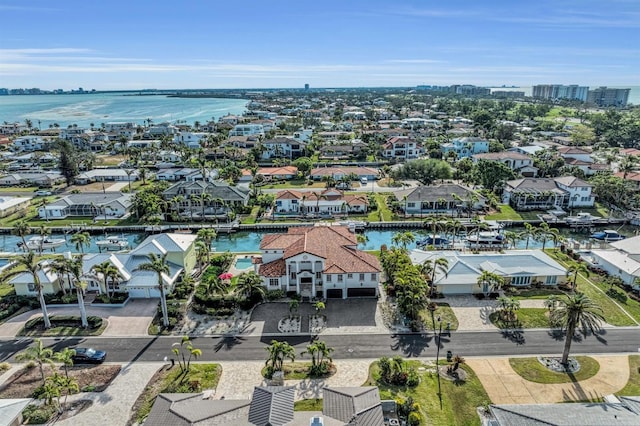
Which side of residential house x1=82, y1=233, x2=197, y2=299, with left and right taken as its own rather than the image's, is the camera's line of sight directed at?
front

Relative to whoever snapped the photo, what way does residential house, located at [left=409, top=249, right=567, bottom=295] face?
facing the viewer

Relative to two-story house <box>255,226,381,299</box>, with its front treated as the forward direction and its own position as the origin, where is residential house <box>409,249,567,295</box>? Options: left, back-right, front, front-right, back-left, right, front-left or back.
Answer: left

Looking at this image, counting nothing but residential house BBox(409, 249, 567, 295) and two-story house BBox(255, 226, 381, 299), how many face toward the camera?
2

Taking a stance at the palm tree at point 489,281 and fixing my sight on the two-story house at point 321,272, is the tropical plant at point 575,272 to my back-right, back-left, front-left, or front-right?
back-right

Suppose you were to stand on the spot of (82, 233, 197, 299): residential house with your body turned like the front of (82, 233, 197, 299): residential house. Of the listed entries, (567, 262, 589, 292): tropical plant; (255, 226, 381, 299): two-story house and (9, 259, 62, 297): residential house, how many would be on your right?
1

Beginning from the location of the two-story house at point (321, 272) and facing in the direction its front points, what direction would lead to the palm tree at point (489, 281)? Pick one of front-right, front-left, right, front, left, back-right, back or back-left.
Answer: left

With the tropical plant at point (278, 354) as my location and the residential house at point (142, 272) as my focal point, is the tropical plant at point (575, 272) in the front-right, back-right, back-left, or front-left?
back-right

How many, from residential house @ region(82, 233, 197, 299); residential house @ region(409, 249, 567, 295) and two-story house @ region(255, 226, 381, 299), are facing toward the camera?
3

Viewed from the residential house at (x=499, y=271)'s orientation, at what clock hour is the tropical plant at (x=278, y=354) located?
The tropical plant is roughly at 1 o'clock from the residential house.

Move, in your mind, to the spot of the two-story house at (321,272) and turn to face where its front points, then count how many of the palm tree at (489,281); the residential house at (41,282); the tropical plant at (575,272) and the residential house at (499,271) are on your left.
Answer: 3

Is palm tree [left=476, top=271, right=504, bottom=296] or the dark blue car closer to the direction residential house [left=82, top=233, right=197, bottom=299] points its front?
the dark blue car
